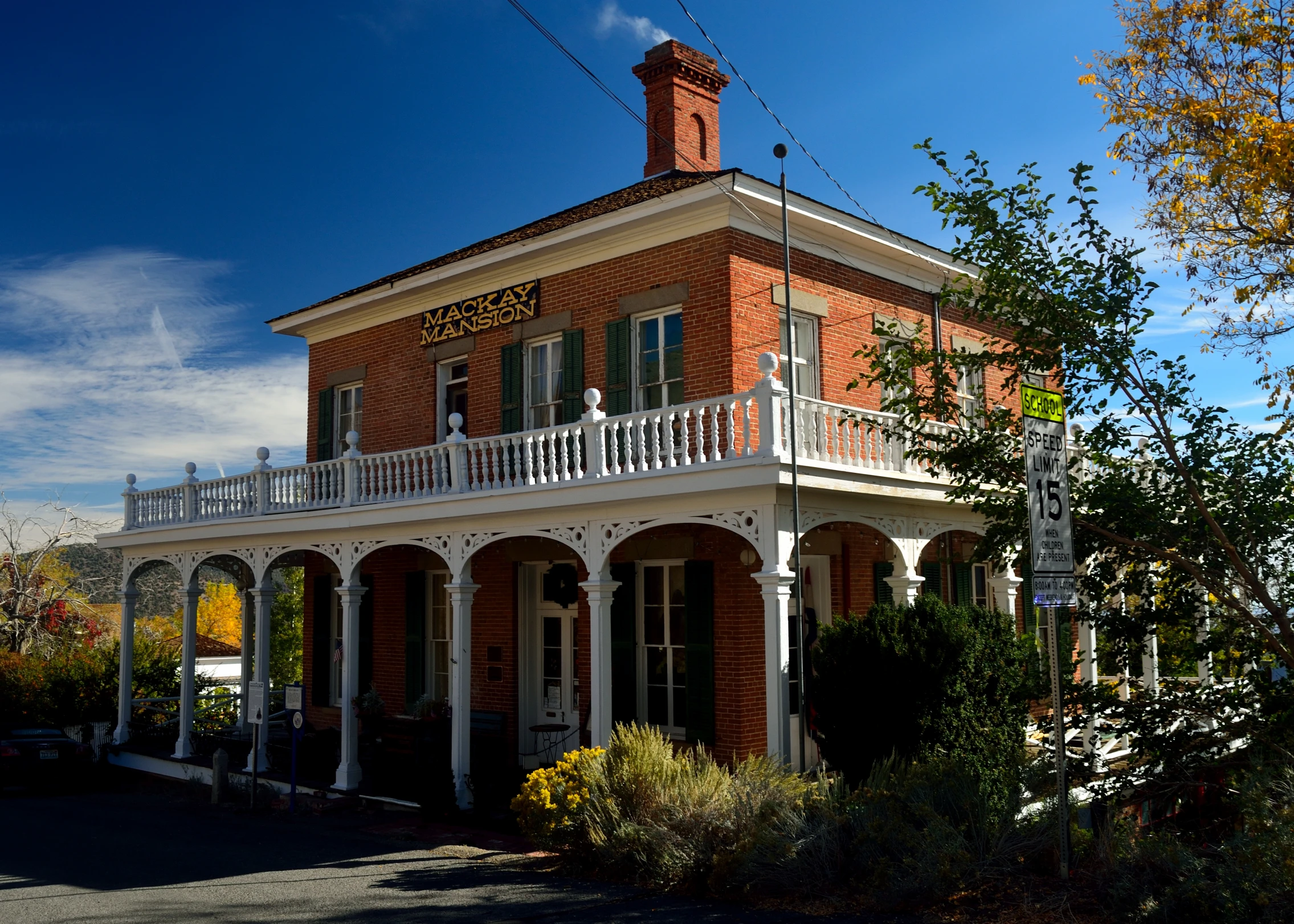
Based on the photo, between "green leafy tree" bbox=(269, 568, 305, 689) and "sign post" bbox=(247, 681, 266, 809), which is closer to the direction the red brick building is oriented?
the sign post

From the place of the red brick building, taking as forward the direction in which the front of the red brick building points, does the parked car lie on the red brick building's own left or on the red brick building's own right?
on the red brick building's own right

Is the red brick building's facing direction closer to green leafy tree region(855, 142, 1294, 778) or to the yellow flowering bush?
the yellow flowering bush

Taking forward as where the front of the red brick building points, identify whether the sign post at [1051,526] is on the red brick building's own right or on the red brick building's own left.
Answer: on the red brick building's own left

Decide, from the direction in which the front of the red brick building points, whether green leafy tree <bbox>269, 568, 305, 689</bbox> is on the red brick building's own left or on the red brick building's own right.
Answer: on the red brick building's own right

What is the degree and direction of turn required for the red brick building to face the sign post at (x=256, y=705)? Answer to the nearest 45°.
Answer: approximately 45° to its right

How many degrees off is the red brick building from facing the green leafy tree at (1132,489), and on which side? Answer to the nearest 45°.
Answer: approximately 90° to its left

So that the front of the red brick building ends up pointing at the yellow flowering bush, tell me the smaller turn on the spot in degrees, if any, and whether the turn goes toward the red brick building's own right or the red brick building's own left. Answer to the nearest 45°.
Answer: approximately 45° to the red brick building's own left

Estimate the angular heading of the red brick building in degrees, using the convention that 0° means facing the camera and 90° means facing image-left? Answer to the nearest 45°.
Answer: approximately 45°
